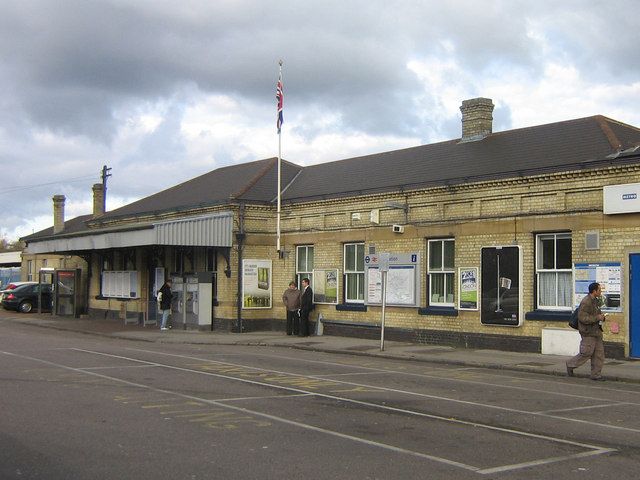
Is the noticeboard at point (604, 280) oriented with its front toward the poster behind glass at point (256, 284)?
no

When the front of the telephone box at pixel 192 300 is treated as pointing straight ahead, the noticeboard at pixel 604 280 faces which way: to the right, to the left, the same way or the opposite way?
the same way

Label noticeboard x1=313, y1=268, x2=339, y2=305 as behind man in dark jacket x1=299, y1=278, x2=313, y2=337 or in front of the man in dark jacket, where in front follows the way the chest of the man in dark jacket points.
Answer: behind

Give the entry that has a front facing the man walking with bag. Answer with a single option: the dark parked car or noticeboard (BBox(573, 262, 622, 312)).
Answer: the noticeboard

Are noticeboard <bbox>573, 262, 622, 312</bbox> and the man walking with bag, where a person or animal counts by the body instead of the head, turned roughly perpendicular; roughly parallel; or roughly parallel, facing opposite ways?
roughly perpendicular

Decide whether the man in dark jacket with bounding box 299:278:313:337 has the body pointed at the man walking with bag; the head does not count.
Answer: no

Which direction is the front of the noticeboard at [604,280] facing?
toward the camera

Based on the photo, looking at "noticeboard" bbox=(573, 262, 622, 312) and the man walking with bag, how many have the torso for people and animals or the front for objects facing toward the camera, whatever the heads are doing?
1

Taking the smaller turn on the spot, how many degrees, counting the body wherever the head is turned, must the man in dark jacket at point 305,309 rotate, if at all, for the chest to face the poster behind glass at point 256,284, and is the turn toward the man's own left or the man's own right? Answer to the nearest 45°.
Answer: approximately 90° to the man's own right

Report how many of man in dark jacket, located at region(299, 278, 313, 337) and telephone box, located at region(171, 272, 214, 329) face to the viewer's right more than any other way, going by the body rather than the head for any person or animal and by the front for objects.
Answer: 0

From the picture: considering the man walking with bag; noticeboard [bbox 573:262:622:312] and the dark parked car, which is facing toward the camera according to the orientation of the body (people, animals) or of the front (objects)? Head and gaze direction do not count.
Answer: the noticeboard

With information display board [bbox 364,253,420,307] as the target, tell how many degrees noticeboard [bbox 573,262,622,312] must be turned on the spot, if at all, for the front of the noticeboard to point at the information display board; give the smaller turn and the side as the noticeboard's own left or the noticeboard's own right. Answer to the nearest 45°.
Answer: approximately 135° to the noticeboard's own right

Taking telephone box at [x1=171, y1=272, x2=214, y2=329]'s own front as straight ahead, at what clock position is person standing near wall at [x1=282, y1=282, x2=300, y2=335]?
The person standing near wall is roughly at 9 o'clock from the telephone box.

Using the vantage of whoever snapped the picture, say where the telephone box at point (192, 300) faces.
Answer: facing the viewer and to the left of the viewer
